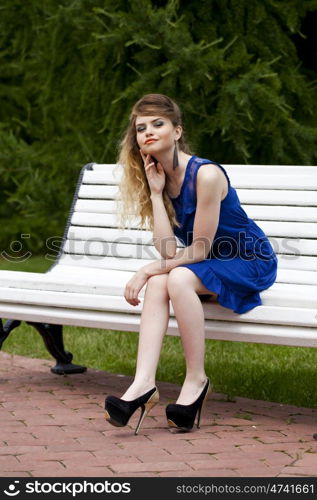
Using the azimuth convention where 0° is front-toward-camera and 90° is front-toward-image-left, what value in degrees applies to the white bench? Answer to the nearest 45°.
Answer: approximately 45°

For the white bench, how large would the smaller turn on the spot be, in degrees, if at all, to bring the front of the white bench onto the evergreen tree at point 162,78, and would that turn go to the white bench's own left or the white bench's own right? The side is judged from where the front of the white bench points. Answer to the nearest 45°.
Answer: approximately 135° to the white bench's own right

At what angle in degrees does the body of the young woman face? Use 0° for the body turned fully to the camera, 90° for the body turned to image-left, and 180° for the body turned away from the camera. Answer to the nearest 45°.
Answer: approximately 45°

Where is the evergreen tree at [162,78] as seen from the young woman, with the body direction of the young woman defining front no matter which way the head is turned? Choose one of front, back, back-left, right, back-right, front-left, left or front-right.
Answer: back-right
